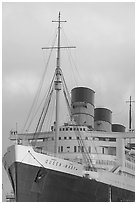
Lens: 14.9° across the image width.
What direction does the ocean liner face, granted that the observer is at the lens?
facing the viewer and to the left of the viewer
